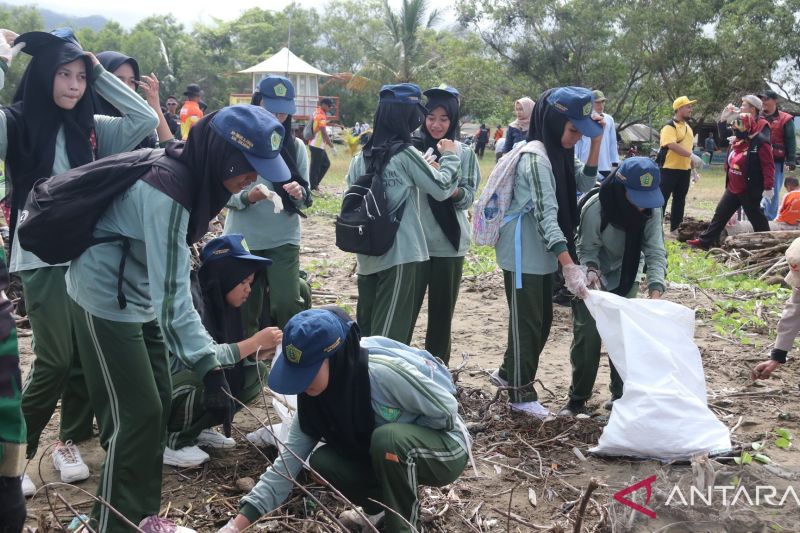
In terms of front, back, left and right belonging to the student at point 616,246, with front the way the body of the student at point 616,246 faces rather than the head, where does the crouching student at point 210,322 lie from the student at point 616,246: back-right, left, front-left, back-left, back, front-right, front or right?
right

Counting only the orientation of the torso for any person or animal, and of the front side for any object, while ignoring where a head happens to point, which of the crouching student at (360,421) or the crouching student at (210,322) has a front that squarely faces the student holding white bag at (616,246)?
the crouching student at (210,322)

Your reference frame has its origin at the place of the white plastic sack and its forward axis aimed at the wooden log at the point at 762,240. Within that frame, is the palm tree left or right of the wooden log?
left

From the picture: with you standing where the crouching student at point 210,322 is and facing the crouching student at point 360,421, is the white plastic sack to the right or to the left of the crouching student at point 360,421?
left

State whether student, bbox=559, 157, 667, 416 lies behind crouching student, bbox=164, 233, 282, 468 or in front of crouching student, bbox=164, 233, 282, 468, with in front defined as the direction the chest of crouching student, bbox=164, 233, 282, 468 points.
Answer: in front

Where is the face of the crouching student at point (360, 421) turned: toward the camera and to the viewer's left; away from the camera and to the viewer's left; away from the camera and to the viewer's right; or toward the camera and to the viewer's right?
toward the camera and to the viewer's left

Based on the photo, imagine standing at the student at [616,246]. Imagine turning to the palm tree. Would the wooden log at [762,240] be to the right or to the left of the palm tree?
right

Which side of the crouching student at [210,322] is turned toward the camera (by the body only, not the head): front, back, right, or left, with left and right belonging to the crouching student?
right

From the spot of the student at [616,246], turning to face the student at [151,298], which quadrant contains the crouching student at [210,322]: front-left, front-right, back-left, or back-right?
front-right

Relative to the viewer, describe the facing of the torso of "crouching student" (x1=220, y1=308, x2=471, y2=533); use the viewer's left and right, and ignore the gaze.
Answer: facing the viewer and to the left of the viewer

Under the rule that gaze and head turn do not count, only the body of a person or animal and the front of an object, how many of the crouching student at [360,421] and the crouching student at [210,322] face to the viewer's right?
1

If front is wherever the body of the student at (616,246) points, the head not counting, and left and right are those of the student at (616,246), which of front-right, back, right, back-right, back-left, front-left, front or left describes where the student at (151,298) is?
right

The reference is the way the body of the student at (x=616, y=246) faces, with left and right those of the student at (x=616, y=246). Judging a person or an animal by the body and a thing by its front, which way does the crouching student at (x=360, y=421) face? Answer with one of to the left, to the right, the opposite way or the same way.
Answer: to the right

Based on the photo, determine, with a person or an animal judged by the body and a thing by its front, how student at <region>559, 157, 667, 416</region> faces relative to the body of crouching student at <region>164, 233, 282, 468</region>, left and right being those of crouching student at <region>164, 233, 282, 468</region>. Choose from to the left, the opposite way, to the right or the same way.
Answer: to the right
